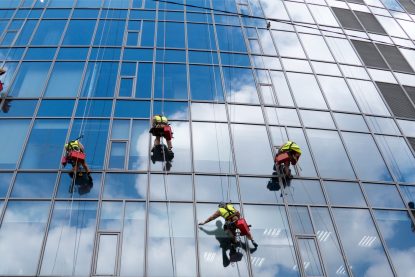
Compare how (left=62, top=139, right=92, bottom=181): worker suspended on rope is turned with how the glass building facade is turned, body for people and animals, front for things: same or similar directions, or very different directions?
very different directions

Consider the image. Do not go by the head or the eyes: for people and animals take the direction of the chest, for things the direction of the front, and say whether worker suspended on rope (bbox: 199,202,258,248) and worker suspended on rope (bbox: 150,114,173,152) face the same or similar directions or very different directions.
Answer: same or similar directions

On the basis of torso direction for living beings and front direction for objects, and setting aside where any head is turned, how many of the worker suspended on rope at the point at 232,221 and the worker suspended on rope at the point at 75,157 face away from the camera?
2

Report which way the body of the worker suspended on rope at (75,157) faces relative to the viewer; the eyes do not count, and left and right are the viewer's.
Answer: facing away from the viewer

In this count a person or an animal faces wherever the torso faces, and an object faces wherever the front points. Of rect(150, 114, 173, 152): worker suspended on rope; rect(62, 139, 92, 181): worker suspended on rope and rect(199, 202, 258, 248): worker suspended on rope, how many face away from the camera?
3

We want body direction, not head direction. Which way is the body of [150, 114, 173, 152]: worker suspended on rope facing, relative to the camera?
away from the camera

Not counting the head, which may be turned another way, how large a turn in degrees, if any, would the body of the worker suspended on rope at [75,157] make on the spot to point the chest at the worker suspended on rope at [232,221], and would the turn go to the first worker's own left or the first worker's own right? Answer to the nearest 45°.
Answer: approximately 90° to the first worker's own right

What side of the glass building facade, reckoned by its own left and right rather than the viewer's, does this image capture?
front

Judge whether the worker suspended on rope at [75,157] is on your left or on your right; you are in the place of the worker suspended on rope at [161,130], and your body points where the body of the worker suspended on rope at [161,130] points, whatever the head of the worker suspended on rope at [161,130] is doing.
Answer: on your left

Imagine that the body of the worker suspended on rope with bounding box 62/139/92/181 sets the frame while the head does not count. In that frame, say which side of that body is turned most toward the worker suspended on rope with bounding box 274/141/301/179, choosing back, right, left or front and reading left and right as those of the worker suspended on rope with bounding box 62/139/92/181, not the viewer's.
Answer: right

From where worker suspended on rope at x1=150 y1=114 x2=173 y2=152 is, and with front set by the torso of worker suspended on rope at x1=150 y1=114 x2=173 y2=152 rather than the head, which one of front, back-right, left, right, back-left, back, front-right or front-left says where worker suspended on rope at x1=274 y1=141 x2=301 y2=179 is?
right

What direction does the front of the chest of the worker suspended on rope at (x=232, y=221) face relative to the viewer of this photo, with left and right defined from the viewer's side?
facing away from the viewer

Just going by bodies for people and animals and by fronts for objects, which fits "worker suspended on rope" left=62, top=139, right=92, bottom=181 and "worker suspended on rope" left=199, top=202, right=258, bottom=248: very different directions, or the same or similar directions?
same or similar directions
